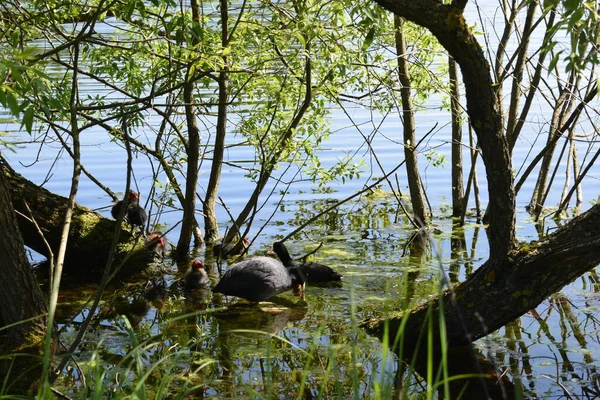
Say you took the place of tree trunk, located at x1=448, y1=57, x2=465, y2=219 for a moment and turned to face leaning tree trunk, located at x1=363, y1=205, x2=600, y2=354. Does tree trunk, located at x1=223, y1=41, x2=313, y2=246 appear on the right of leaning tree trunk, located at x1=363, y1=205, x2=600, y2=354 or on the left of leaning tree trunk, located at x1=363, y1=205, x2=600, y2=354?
right

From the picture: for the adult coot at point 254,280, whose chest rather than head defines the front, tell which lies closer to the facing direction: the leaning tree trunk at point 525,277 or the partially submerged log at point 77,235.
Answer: the leaning tree trunk

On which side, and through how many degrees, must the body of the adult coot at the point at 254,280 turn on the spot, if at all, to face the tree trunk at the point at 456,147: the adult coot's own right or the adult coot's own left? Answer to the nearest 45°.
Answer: approximately 45° to the adult coot's own left

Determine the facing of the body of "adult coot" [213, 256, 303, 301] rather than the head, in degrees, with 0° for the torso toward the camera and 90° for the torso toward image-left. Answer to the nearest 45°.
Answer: approximately 270°

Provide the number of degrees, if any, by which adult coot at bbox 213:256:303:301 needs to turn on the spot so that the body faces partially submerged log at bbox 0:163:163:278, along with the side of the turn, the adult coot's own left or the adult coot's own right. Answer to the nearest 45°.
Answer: approximately 135° to the adult coot's own left
